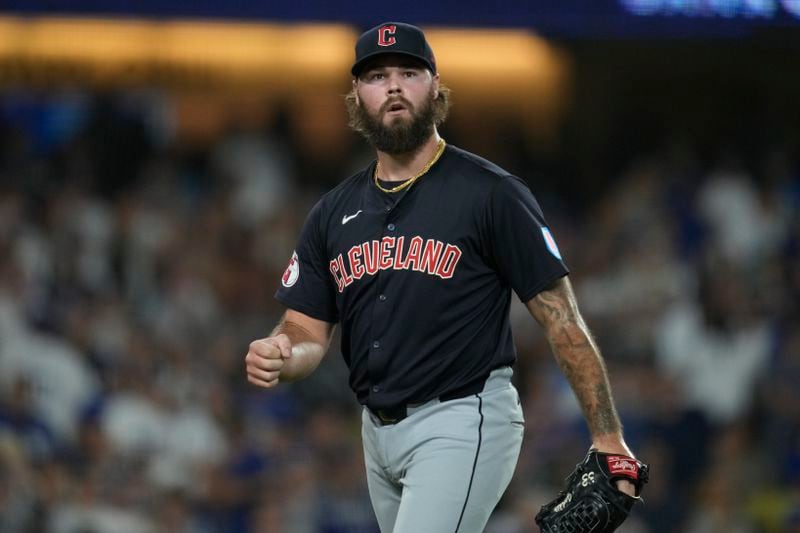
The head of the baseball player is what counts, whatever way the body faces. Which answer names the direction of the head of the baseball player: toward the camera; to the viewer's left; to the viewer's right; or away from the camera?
toward the camera
